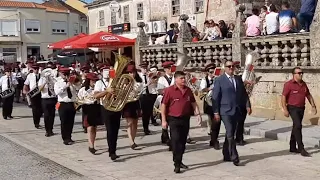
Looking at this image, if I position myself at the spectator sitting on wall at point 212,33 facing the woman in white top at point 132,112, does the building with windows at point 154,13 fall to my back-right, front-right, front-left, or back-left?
back-right

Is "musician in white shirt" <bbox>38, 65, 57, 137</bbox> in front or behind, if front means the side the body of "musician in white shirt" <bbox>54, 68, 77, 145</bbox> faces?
behind

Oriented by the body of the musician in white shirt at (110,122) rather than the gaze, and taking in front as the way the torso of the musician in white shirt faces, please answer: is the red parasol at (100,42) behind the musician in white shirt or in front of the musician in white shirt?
behind
